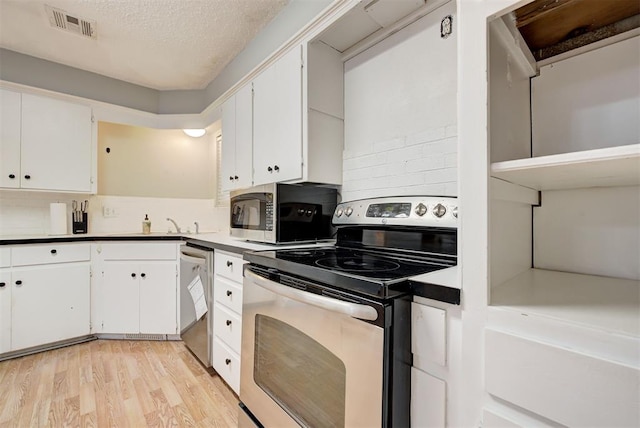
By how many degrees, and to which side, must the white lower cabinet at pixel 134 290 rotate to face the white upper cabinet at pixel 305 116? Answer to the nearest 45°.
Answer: approximately 45° to its left

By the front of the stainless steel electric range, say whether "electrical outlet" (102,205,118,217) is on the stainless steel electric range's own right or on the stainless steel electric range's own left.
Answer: on the stainless steel electric range's own right

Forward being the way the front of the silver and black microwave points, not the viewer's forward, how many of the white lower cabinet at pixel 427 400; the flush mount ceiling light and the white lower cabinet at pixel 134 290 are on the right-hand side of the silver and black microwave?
2

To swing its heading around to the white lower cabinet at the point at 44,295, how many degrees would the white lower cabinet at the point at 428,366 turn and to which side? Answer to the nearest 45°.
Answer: approximately 45° to its right

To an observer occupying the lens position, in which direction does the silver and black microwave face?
facing the viewer and to the left of the viewer

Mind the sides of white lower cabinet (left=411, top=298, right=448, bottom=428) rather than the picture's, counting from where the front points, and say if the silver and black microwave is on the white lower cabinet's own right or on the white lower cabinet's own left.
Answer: on the white lower cabinet's own right

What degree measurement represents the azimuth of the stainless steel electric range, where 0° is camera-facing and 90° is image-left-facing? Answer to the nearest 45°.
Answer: approximately 45°

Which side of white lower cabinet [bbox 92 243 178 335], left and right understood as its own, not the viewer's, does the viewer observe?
front

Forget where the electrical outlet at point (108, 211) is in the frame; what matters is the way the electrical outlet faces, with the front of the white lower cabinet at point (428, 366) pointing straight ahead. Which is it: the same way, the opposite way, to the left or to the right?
to the left

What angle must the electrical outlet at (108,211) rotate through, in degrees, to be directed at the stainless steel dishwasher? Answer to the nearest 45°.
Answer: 0° — it already faces it

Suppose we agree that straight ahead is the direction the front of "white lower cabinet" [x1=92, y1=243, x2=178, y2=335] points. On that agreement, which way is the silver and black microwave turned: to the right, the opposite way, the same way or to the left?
to the right

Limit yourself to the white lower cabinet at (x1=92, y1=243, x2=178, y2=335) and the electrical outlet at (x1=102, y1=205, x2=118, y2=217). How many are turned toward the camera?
2

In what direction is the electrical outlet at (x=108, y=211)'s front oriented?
toward the camera

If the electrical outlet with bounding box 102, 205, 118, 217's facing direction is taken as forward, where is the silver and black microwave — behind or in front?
in front

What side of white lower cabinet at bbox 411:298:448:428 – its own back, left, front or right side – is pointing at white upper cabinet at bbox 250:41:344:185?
right

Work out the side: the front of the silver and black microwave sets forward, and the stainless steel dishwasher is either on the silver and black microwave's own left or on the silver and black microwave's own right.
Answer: on the silver and black microwave's own right
